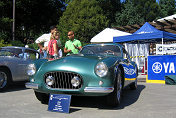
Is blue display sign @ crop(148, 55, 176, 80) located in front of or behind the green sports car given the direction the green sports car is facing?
behind

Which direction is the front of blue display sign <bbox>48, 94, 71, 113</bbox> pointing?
toward the camera

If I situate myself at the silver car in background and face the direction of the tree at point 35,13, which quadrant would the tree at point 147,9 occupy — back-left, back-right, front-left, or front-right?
front-right

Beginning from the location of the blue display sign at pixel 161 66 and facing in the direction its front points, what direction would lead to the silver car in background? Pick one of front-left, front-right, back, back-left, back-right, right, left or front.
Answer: front-right

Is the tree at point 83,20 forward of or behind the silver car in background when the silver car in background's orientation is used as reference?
behind

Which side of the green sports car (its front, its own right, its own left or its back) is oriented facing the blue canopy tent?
back

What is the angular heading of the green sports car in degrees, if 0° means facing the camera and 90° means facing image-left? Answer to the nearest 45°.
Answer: approximately 45°

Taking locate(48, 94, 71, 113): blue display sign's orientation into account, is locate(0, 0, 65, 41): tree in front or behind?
behind

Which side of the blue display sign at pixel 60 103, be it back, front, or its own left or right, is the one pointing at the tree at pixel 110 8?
back

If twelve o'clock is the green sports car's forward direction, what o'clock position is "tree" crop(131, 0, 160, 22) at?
The tree is roughly at 5 o'clock from the green sports car.

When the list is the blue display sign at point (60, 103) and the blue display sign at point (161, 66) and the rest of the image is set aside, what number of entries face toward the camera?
2

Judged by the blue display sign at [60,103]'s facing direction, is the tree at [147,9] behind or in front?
behind
